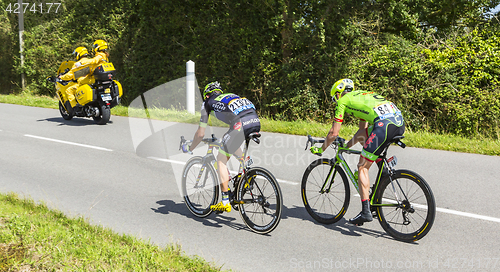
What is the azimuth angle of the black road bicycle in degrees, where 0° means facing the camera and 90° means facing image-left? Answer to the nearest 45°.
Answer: approximately 135°

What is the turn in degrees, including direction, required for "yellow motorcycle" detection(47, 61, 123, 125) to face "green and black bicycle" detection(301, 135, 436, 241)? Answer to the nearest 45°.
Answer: approximately 135° to its left

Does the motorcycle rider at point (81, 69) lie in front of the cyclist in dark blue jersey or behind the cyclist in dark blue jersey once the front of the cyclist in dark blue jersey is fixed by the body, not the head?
in front

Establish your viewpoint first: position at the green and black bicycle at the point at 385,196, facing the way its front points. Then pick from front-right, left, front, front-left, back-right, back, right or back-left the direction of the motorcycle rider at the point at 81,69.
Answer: front

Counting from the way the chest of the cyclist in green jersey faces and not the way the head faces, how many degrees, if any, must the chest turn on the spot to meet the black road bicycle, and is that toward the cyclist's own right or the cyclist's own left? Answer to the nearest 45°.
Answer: approximately 45° to the cyclist's own left

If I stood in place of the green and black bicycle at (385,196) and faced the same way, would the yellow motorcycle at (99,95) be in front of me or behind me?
in front

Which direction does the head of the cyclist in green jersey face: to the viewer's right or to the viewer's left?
to the viewer's left

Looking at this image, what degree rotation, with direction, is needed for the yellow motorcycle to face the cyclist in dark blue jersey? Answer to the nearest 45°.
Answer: approximately 135° to its left

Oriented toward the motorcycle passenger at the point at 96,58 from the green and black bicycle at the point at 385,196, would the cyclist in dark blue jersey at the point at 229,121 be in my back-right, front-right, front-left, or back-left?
front-left

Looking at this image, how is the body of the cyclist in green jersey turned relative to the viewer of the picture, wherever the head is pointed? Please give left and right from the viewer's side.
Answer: facing away from the viewer and to the left of the viewer

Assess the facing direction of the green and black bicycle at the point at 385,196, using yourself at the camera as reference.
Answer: facing away from the viewer and to the left of the viewer

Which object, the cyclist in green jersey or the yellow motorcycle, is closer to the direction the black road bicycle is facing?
the yellow motorcycle

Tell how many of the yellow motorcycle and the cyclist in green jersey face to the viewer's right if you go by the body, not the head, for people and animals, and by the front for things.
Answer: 0

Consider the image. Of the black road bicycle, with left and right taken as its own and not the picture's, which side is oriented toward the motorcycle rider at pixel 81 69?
front

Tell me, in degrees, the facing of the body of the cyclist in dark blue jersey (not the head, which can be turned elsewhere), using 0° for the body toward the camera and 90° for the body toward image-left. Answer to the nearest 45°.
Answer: approximately 135°

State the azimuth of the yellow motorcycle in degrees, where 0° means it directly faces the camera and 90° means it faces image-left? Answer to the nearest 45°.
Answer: approximately 135°

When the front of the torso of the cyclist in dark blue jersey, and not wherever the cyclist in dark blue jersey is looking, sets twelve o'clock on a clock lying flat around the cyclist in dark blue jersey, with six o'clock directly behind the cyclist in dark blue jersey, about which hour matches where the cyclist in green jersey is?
The cyclist in green jersey is roughly at 5 o'clock from the cyclist in dark blue jersey.

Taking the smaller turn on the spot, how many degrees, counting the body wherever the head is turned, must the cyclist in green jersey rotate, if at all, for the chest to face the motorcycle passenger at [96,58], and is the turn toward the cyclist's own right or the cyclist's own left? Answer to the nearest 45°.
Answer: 0° — they already face them
